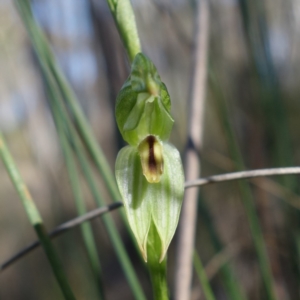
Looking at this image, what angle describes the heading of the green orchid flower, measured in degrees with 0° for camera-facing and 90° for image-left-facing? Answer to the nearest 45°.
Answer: approximately 0°
